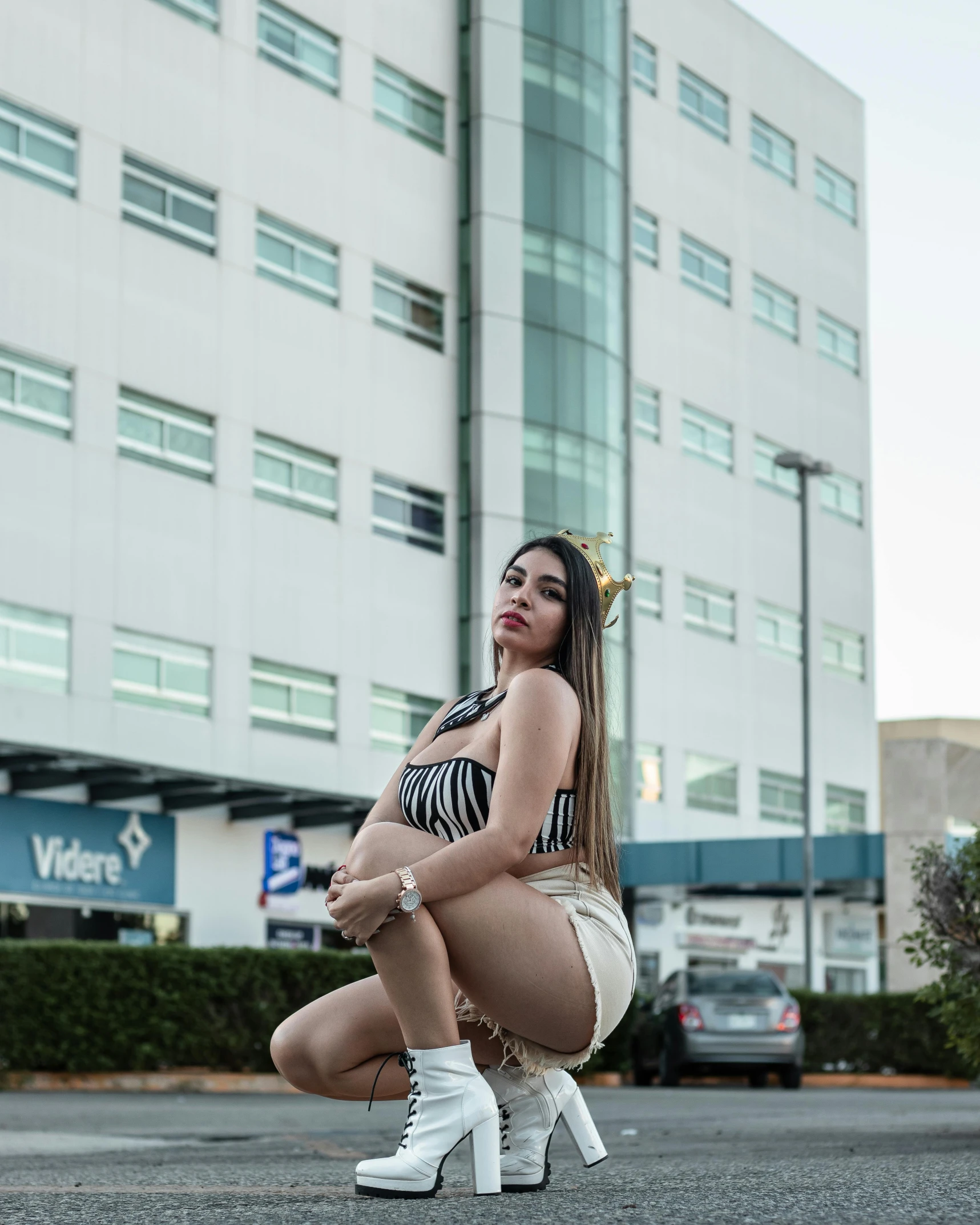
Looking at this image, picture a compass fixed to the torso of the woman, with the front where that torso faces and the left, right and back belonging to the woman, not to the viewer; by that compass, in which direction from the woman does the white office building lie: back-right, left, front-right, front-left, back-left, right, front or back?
back-right

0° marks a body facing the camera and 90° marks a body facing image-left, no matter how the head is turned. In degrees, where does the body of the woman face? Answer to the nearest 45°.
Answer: approximately 45°

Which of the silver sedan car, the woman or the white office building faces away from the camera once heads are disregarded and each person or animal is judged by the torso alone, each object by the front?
the silver sedan car

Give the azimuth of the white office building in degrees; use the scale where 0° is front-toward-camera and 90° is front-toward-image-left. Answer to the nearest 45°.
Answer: approximately 315°

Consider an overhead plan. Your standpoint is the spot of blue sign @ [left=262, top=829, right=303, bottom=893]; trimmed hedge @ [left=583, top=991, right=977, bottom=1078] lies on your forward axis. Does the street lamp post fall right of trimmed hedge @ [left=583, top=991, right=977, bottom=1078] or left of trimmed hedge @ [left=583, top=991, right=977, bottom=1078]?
left

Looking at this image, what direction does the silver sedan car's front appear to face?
away from the camera

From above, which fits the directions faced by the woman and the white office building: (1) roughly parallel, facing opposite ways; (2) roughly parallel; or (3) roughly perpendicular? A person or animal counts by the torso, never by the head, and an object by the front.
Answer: roughly perpendicular

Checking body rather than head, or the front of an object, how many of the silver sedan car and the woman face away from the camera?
1

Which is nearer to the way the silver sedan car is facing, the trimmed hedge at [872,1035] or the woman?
the trimmed hedge

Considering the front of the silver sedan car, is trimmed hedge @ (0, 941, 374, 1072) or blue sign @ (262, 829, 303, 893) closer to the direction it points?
the blue sign
